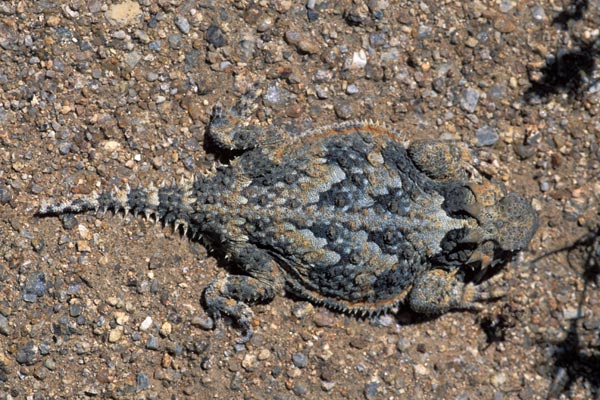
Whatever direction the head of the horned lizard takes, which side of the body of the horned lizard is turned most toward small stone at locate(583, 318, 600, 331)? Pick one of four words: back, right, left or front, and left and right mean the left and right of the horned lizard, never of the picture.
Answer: front

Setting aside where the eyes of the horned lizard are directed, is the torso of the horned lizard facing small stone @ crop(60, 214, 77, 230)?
no

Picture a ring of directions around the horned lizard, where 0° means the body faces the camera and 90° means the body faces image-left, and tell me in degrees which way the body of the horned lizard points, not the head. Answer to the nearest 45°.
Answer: approximately 270°

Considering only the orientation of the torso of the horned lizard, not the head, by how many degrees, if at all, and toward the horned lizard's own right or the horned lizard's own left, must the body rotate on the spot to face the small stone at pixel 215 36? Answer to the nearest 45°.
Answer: approximately 135° to the horned lizard's own left

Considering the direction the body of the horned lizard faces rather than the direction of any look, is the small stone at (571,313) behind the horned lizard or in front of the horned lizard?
in front

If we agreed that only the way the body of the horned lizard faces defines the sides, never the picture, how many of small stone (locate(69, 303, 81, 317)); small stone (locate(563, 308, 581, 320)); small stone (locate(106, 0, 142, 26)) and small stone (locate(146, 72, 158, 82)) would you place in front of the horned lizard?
1

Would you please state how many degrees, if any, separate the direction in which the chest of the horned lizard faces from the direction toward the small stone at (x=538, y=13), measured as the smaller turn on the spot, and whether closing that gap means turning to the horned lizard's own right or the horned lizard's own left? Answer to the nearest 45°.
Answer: approximately 45° to the horned lizard's own left

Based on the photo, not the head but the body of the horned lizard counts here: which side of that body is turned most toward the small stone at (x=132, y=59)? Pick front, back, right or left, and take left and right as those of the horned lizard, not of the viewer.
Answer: back

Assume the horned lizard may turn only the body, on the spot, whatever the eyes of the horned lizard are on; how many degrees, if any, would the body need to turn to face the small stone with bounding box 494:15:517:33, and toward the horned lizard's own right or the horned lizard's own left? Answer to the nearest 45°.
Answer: approximately 90° to the horned lizard's own left

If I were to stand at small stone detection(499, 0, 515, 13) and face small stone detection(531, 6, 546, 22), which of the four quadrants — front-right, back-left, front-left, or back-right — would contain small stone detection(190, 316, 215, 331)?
back-right

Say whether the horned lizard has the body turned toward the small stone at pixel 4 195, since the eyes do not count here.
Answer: no

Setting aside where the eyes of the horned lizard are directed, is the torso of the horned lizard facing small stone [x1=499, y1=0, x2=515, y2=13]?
no

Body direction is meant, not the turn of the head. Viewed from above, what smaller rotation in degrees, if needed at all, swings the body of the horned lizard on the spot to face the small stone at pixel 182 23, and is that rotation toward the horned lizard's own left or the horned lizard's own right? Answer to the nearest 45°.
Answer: approximately 135° to the horned lizard's own left
